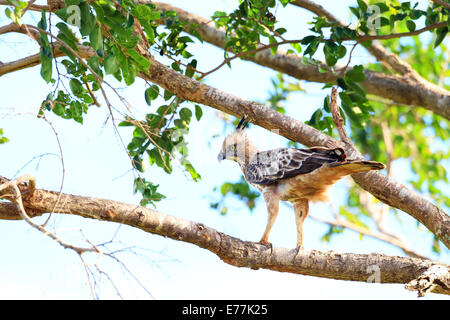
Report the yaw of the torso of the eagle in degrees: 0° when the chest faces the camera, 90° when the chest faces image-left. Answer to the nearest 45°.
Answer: approximately 90°
